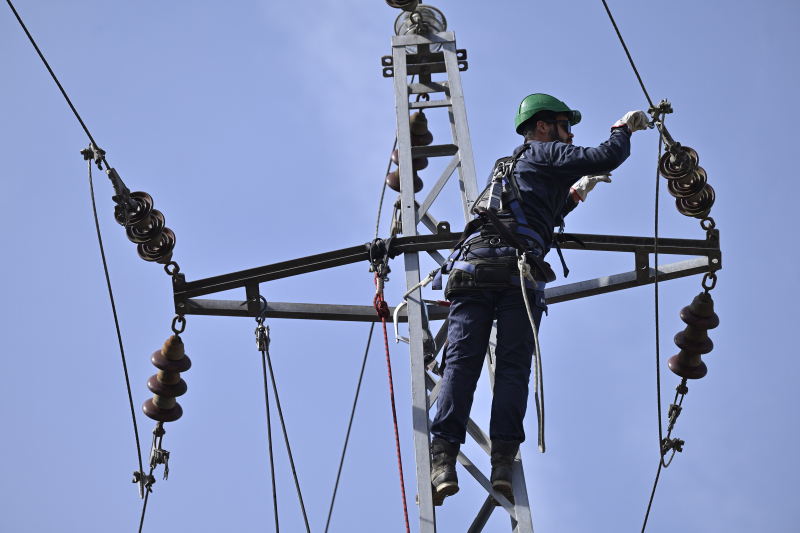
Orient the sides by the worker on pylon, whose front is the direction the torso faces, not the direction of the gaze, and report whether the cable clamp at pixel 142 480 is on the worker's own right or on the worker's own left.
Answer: on the worker's own left

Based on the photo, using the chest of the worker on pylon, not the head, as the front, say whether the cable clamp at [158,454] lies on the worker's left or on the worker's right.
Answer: on the worker's left

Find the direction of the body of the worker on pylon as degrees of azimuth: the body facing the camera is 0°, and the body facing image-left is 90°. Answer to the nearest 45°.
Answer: approximately 225°

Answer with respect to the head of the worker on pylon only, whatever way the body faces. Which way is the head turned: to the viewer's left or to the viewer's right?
to the viewer's right

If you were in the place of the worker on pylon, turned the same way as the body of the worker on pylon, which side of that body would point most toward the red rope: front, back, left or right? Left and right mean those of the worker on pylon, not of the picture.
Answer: left
